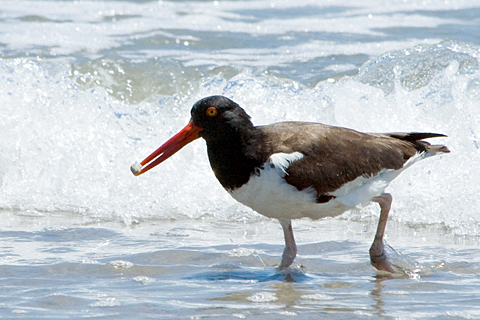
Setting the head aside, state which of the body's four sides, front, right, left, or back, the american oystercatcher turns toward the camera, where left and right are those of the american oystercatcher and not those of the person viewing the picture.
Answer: left
